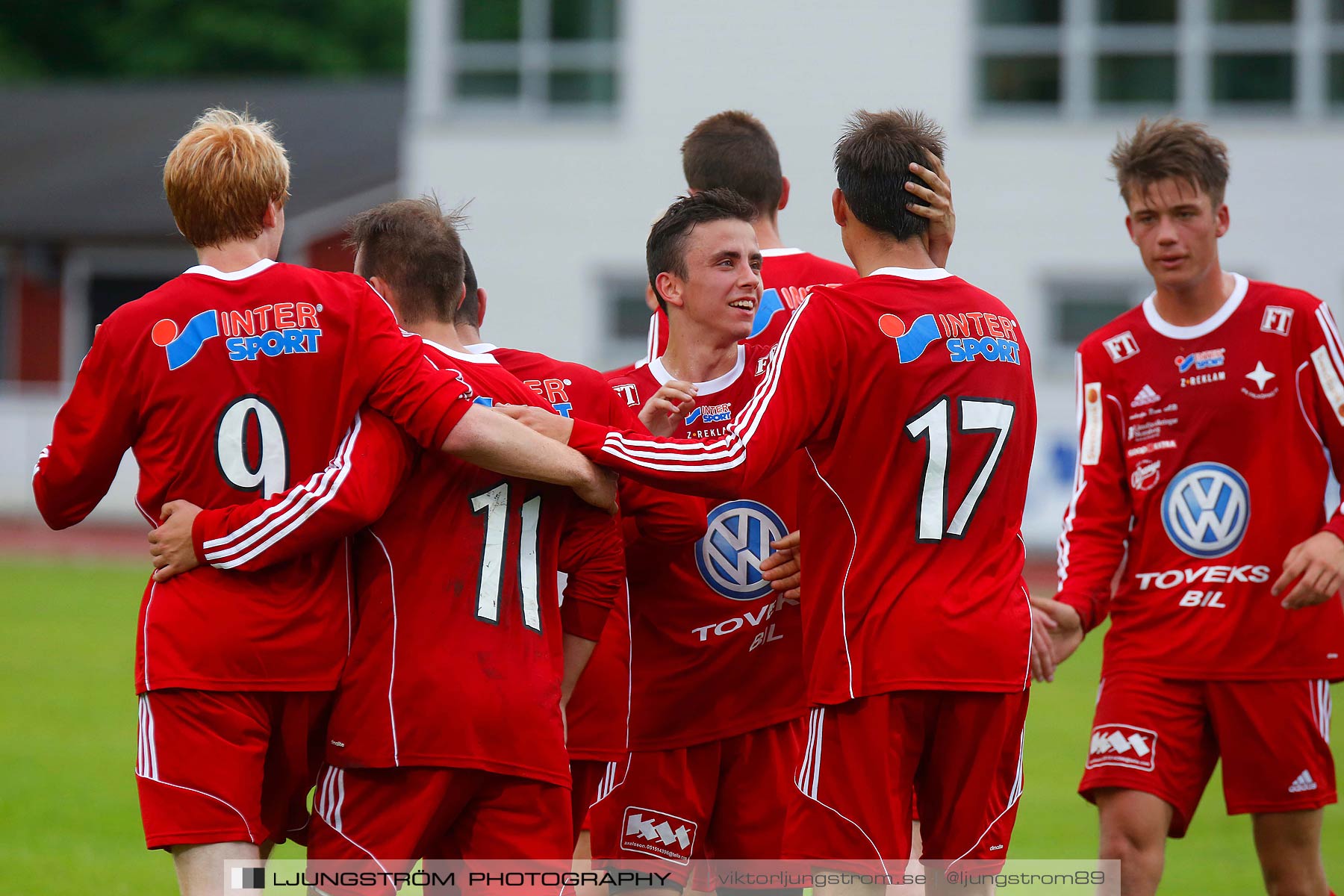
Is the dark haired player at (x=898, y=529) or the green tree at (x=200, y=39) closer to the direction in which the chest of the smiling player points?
the dark haired player

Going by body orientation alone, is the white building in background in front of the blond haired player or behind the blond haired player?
in front

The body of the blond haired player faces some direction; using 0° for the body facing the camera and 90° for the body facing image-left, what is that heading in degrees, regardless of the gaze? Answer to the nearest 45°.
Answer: approximately 180°

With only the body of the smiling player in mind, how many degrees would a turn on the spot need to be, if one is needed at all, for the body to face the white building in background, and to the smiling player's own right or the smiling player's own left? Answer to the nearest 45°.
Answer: approximately 135° to the smiling player's own left

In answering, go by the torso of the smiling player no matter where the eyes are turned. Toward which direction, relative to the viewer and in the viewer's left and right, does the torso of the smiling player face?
facing the viewer and to the right of the viewer

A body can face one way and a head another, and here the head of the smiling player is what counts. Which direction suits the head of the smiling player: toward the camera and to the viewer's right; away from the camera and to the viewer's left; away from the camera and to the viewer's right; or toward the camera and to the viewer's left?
toward the camera and to the viewer's right

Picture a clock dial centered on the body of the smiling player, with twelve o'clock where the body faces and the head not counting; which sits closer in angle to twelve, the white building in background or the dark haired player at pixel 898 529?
the dark haired player

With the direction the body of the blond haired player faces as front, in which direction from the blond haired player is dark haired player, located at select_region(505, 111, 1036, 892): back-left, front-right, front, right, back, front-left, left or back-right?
right

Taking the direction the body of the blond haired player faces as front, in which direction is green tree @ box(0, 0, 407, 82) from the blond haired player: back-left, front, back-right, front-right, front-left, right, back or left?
front
